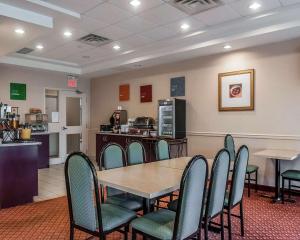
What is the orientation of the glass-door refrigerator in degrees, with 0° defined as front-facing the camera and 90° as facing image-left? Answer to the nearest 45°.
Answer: approximately 45°

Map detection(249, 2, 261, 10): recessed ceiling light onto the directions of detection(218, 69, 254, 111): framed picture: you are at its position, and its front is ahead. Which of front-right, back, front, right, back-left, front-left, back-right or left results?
front-left

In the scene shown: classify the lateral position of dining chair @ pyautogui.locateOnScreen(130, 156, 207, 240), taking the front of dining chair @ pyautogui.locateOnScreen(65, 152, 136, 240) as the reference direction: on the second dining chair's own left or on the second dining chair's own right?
on the second dining chair's own right

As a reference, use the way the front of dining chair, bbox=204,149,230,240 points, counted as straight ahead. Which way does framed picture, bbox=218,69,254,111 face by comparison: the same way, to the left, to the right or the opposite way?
to the left

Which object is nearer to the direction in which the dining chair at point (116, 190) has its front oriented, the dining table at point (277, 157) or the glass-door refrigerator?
the dining table

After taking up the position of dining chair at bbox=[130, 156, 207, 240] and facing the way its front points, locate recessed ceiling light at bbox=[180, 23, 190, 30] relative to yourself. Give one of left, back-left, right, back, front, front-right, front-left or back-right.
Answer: front-right

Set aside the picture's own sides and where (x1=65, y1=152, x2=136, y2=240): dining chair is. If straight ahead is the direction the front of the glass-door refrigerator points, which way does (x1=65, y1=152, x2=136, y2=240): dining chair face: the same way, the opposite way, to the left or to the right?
the opposite way

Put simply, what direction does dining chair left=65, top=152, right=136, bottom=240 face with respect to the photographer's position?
facing away from the viewer and to the right of the viewer

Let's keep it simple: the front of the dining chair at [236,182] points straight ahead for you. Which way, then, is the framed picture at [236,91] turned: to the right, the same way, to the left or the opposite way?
to the left
